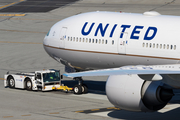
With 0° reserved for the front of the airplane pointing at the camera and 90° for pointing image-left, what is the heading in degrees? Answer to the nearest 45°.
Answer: approximately 135°
